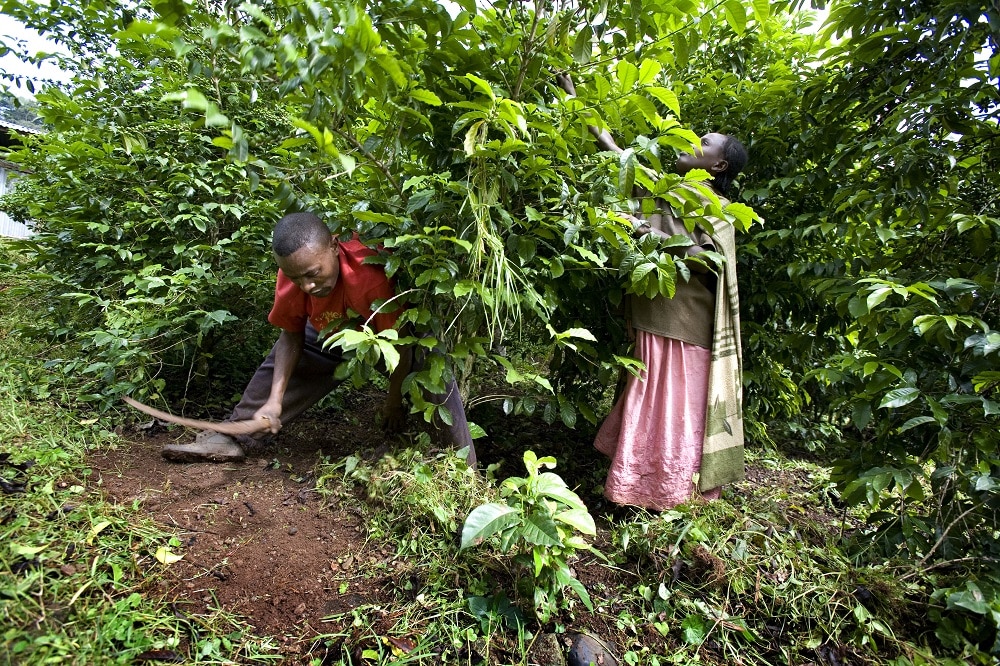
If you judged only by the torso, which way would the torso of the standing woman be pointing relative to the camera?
to the viewer's left

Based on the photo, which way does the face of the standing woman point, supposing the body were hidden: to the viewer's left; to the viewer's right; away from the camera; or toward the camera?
to the viewer's left

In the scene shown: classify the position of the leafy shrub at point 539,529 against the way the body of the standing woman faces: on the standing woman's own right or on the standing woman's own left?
on the standing woman's own left
